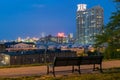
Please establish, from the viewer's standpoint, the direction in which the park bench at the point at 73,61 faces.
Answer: facing away from the viewer and to the left of the viewer
